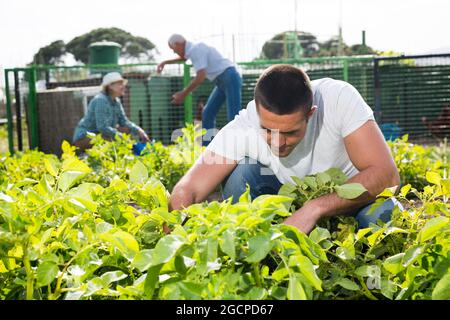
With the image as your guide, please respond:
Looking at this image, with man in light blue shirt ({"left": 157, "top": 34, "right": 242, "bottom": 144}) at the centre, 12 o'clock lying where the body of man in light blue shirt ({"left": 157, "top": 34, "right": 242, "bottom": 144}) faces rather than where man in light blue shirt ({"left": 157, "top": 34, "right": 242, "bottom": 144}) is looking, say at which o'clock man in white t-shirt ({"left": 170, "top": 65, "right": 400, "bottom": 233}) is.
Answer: man in white t-shirt ({"left": 170, "top": 65, "right": 400, "bottom": 233}) is roughly at 9 o'clock from man in light blue shirt ({"left": 157, "top": 34, "right": 242, "bottom": 144}).

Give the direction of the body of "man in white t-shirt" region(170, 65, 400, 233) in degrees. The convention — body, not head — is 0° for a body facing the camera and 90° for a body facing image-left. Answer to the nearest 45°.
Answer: approximately 45°

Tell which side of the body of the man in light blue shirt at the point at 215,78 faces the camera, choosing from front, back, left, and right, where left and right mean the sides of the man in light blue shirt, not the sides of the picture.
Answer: left

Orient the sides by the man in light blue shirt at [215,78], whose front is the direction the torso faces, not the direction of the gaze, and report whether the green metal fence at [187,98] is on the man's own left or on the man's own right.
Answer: on the man's own right

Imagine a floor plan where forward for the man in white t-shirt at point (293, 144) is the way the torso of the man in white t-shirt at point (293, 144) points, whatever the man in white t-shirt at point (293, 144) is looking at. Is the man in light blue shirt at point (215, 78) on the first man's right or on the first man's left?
on the first man's right

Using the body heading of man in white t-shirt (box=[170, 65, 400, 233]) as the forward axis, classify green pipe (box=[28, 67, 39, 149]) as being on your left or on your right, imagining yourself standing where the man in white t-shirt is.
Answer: on your right

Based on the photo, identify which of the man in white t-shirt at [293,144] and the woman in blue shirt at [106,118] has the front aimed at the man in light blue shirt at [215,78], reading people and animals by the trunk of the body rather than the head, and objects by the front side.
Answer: the woman in blue shirt

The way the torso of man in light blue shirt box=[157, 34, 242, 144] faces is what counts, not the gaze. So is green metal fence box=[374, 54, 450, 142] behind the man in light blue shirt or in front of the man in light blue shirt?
behind

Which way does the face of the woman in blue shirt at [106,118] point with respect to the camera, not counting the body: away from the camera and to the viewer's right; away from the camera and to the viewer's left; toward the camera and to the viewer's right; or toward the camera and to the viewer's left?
toward the camera and to the viewer's right

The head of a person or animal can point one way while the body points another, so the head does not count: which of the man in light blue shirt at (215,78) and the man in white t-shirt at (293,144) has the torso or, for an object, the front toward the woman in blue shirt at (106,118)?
the man in light blue shirt at (215,78)

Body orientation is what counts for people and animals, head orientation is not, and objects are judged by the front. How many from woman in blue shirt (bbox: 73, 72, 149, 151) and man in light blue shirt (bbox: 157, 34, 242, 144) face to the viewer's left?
1

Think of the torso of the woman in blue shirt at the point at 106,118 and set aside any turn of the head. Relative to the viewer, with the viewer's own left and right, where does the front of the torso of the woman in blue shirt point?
facing to the right of the viewer

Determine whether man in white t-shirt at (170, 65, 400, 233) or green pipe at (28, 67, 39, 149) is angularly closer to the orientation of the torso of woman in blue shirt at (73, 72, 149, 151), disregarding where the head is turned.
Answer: the man in white t-shirt
